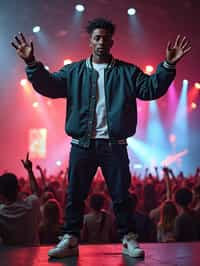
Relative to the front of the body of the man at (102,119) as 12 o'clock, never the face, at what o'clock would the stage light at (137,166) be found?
The stage light is roughly at 6 o'clock from the man.

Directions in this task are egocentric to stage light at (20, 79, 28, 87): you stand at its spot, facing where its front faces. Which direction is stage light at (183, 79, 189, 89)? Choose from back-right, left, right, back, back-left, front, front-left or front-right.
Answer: left

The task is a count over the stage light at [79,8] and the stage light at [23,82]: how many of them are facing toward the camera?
2

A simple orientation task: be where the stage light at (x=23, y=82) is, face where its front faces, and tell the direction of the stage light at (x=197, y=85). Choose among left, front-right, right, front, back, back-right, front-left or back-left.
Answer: left

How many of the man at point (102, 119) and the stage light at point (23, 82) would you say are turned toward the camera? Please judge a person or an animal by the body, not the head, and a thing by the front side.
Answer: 2

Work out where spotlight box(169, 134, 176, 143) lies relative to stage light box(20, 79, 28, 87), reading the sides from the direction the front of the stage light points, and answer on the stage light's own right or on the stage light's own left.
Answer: on the stage light's own left

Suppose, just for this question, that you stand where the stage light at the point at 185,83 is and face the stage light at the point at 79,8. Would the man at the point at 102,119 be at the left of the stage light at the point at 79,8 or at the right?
left

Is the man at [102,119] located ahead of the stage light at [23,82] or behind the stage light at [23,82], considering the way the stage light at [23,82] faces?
ahead

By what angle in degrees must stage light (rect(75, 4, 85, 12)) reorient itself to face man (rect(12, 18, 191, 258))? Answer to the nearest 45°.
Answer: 0° — it already faces them

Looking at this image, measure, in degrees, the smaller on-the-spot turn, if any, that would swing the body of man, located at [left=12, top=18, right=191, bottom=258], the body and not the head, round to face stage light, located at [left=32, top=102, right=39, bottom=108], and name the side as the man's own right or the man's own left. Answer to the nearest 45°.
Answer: approximately 180°

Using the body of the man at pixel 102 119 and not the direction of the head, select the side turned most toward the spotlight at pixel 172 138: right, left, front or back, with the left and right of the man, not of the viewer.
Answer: back
